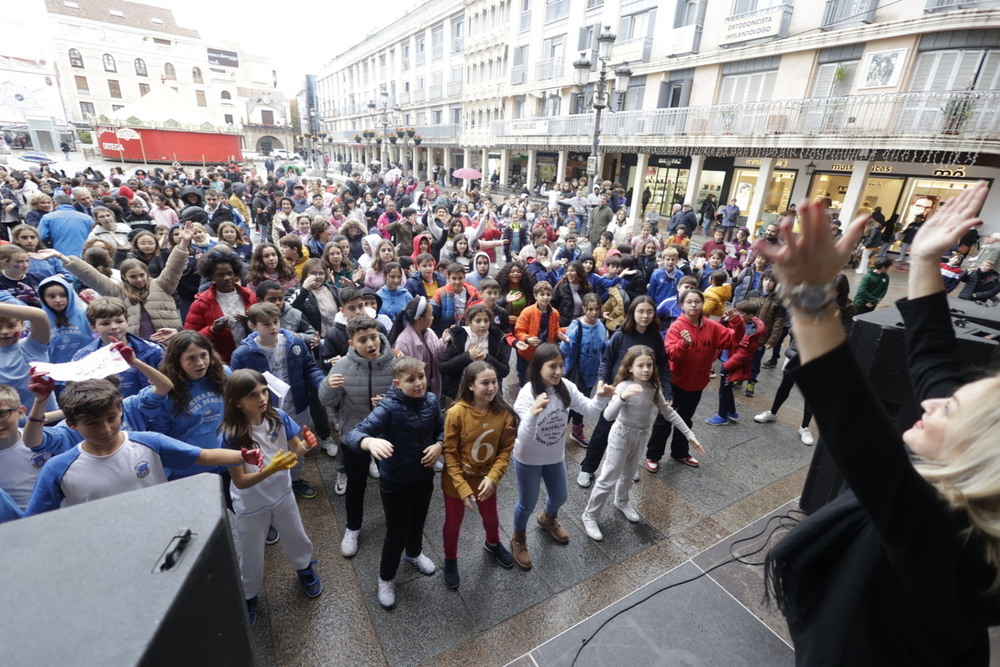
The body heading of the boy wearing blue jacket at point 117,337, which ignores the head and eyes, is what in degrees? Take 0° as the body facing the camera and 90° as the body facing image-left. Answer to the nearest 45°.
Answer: approximately 0°

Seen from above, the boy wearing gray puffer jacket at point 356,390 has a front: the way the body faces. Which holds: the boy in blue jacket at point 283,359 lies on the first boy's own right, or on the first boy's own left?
on the first boy's own right

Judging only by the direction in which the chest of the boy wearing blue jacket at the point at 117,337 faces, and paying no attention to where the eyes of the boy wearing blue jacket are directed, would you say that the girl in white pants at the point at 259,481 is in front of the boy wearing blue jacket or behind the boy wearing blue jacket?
in front

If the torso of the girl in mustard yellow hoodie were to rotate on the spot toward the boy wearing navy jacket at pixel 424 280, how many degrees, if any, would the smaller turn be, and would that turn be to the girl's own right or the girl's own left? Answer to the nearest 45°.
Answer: approximately 180°

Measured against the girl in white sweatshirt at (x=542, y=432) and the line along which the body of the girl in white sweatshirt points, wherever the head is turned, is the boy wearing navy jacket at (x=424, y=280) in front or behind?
behind

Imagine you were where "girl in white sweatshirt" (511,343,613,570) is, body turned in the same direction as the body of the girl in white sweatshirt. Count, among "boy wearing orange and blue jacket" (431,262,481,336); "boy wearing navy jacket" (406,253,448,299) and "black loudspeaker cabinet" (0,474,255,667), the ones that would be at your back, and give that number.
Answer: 2

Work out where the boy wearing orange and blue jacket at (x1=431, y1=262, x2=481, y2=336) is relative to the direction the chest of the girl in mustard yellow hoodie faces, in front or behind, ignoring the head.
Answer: behind

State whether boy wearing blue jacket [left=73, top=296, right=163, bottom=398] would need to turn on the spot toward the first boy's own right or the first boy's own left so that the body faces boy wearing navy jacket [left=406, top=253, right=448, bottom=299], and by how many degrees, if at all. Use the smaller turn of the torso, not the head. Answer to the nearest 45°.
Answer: approximately 90° to the first boy's own left

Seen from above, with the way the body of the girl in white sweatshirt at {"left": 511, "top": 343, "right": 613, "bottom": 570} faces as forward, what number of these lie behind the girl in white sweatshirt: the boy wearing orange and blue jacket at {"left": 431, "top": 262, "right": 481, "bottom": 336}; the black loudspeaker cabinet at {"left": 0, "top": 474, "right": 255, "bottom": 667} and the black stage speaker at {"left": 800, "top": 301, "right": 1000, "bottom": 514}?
1

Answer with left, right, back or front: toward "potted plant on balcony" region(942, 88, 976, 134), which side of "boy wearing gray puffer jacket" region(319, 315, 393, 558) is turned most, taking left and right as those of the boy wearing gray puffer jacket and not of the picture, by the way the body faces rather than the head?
left

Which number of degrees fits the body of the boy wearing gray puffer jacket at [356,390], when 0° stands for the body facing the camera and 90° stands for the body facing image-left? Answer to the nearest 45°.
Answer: approximately 0°

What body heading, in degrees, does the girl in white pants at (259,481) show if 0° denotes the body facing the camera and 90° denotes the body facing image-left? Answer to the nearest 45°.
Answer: approximately 315°

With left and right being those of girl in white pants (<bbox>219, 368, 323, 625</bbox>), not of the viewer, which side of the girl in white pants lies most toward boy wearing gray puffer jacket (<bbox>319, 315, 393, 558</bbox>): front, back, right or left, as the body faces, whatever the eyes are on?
left
